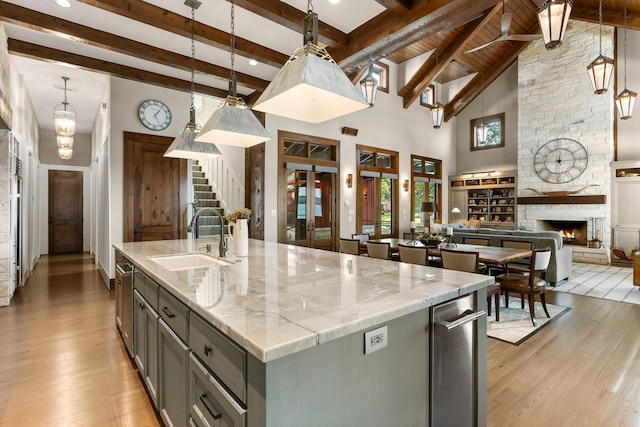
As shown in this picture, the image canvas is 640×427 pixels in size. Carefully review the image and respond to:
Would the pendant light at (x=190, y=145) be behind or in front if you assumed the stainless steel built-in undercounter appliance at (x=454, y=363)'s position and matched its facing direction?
behind

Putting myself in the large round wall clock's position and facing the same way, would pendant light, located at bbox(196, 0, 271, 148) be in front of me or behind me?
in front

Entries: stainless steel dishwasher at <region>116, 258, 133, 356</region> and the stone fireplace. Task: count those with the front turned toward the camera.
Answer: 1

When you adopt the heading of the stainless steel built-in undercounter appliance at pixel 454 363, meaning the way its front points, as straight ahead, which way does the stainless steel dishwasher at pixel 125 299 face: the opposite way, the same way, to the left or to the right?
to the right

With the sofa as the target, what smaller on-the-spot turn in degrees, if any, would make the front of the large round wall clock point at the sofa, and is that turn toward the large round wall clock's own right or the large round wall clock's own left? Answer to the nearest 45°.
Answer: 0° — it already faces it

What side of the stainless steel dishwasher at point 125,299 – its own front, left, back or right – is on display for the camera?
left

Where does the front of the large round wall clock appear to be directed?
toward the camera

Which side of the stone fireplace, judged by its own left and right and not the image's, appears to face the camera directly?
front

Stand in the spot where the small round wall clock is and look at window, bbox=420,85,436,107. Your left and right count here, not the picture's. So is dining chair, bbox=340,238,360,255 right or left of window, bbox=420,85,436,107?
right

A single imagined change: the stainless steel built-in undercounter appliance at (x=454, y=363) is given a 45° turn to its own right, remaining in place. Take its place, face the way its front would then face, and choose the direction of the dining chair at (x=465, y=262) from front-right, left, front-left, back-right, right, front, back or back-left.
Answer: back

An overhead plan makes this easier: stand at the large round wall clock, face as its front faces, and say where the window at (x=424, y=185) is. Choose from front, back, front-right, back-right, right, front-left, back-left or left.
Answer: right

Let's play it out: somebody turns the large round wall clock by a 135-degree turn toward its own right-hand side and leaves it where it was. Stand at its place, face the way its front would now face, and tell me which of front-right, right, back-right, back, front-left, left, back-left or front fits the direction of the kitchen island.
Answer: back-left

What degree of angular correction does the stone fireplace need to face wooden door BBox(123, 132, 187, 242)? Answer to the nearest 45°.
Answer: approximately 45° to its right

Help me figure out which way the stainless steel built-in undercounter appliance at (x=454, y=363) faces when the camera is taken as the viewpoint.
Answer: facing the viewer and to the right of the viewer

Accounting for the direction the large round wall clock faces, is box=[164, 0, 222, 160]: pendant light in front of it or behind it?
in front

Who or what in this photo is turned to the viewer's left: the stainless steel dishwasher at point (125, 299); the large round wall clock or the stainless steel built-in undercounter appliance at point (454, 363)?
the stainless steel dishwasher at point (125, 299)

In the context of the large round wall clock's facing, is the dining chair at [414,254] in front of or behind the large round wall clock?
in front

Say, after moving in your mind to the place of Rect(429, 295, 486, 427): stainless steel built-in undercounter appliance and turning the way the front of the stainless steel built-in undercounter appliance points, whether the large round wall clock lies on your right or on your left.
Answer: on your left

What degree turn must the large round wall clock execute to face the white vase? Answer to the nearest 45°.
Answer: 0° — it already faces it
